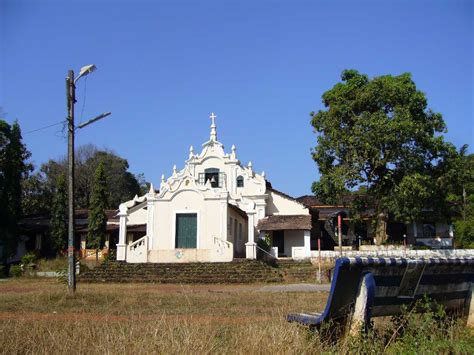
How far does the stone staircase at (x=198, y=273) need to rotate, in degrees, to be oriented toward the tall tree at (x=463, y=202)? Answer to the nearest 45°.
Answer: approximately 135° to its left

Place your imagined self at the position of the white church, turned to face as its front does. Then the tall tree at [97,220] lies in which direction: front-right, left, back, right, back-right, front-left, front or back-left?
back-right

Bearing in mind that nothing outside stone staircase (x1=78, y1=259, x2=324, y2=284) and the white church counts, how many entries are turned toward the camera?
2

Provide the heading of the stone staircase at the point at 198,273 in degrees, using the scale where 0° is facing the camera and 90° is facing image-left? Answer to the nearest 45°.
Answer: approximately 0°

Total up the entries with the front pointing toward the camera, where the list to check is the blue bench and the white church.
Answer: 1

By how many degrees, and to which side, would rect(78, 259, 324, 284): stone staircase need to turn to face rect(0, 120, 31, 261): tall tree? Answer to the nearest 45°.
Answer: approximately 135° to its right

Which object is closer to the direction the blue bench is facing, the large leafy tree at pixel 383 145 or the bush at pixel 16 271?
the bush
